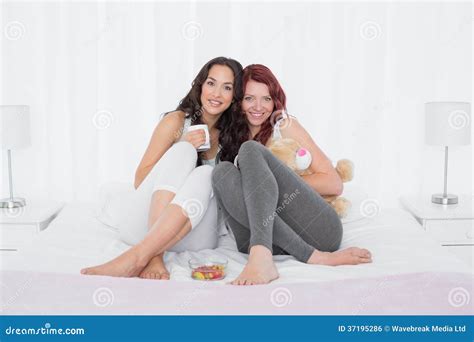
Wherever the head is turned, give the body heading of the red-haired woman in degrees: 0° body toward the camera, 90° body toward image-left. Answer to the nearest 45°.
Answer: approximately 45°

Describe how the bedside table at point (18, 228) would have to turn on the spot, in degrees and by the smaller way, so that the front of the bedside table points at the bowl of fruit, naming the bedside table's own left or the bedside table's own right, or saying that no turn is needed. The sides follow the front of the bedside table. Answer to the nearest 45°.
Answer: approximately 45° to the bedside table's own left

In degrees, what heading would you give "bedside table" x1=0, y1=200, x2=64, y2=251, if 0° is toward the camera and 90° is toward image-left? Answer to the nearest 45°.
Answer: approximately 0°

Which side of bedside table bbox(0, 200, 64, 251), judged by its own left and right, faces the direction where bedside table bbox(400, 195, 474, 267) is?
left

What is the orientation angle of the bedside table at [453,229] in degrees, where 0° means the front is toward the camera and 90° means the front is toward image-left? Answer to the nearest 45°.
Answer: approximately 0°

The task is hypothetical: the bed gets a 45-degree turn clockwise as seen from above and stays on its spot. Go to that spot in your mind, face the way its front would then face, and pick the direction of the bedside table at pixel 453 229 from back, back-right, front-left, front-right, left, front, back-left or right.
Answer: back

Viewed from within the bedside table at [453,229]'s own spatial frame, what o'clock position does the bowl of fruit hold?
The bowl of fruit is roughly at 1 o'clock from the bedside table.

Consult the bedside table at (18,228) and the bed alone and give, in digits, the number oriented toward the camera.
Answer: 2

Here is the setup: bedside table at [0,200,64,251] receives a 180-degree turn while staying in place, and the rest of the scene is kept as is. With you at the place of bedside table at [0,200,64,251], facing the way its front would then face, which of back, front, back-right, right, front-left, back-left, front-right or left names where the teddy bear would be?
back-right
